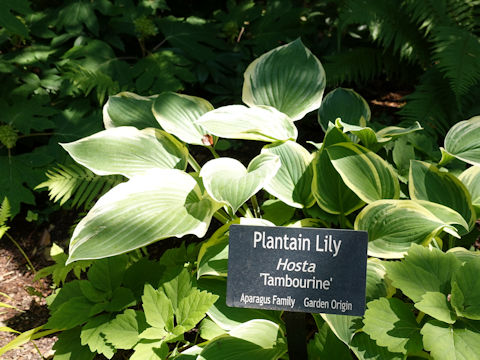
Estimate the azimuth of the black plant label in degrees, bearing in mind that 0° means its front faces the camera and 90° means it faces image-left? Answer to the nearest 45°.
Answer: approximately 0°
